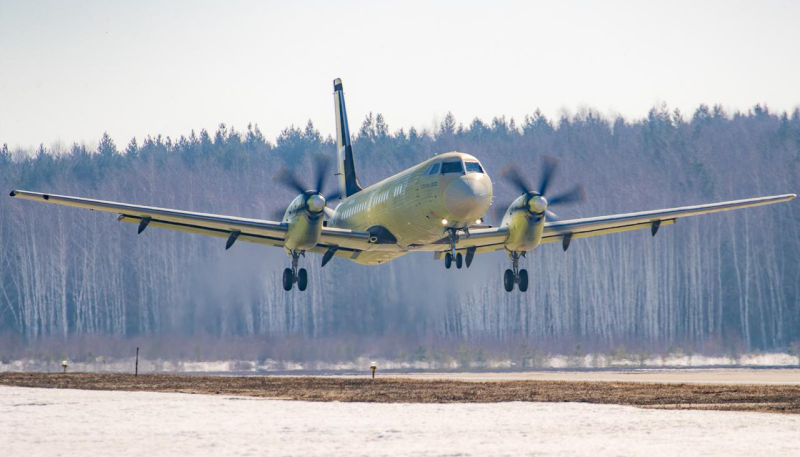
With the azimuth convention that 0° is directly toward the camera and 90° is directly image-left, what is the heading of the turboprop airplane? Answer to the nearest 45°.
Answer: approximately 0°
